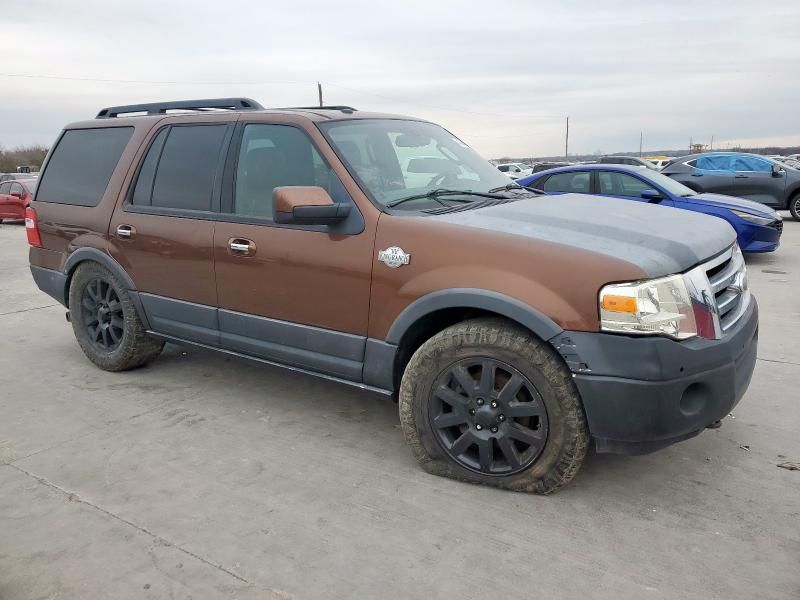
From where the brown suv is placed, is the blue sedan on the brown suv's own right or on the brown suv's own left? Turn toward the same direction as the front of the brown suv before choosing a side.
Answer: on the brown suv's own left

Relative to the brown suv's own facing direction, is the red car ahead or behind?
behind

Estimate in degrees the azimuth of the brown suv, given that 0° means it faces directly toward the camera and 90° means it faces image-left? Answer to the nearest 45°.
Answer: approximately 315°
